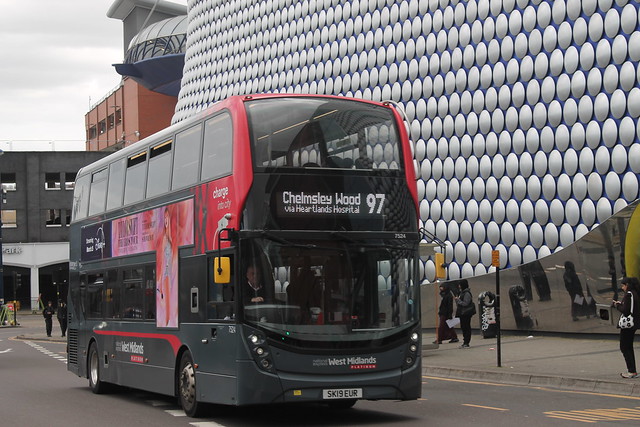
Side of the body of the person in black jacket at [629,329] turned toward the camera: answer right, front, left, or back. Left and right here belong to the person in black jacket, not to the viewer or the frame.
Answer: left

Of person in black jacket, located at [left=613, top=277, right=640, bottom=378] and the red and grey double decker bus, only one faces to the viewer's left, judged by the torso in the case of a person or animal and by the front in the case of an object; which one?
the person in black jacket

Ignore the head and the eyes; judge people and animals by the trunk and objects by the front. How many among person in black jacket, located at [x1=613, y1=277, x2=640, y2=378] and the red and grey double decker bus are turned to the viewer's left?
1

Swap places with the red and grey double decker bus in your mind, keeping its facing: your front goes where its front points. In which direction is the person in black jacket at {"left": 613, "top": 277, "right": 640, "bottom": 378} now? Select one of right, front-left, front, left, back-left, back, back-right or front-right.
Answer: left

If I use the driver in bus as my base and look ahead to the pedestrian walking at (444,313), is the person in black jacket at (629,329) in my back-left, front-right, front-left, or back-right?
front-right

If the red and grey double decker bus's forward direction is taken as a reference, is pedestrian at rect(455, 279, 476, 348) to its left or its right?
on its left

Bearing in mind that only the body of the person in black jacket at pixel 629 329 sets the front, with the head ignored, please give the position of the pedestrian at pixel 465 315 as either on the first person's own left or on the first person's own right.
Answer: on the first person's own right

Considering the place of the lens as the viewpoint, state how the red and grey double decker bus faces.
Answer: facing the viewer and to the right of the viewer

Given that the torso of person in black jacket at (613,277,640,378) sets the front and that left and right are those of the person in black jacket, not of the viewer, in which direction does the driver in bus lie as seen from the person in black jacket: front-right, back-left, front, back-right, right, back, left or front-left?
front-left
